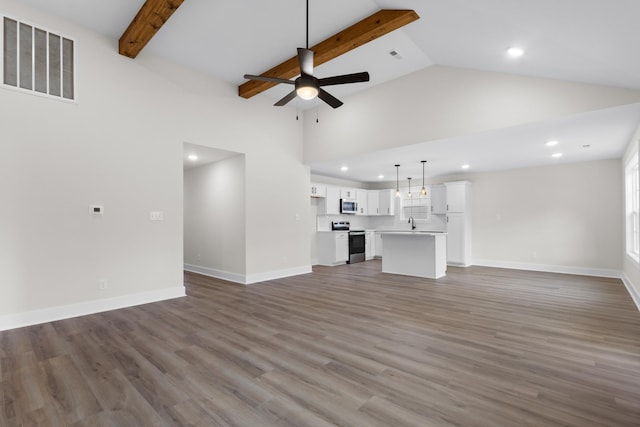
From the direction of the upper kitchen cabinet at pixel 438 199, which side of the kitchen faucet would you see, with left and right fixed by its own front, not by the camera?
left

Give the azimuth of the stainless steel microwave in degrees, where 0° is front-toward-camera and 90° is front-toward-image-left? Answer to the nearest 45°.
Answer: approximately 315°

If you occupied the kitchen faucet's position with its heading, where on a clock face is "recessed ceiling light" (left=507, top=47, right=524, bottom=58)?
The recessed ceiling light is roughly at 10 o'clock from the kitchen faucet.

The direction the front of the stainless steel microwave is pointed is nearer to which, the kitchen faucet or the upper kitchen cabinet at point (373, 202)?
the kitchen faucet

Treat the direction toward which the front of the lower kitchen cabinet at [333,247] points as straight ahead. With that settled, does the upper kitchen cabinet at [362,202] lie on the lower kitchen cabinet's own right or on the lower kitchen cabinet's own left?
on the lower kitchen cabinet's own left

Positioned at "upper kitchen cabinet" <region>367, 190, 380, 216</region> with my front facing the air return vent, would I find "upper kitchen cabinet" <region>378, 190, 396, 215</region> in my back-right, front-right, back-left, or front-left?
back-left
